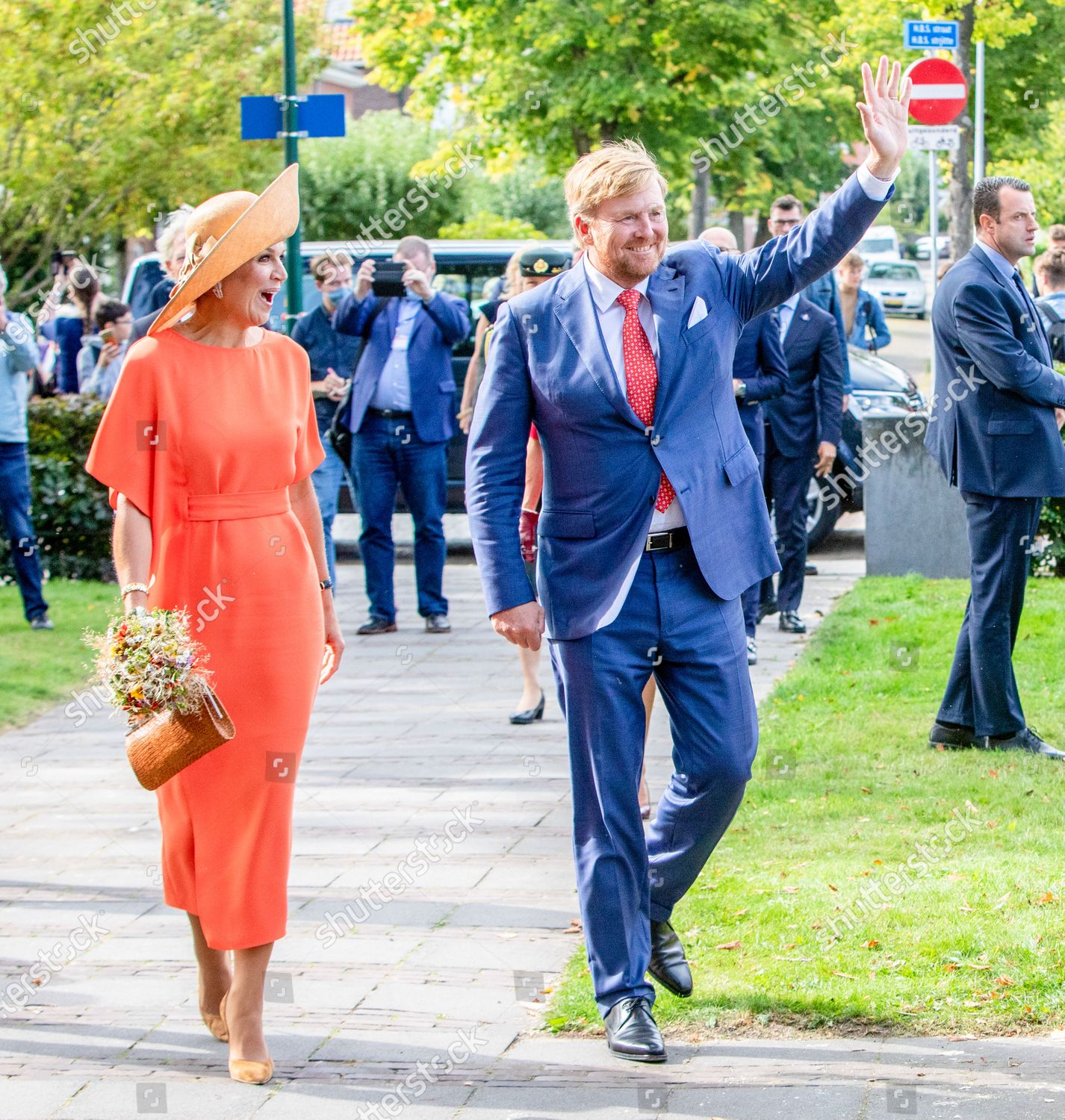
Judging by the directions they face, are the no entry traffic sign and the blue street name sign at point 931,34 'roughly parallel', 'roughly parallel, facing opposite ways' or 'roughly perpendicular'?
roughly parallel

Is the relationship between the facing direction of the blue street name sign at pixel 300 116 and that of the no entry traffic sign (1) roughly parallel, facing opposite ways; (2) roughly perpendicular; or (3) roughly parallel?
roughly parallel, facing opposite ways

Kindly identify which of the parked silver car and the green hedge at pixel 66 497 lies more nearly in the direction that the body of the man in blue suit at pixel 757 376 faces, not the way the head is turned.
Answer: the green hedge

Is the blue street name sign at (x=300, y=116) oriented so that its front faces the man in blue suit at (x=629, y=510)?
no

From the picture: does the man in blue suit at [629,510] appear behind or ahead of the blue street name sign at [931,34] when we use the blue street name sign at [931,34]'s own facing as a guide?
ahead

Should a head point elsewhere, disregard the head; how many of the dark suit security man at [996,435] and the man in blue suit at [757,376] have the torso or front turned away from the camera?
0

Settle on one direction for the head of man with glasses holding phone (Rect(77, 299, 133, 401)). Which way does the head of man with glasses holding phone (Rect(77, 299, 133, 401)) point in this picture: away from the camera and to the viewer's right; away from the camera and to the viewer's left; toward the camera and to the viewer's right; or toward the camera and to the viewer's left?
toward the camera and to the viewer's right

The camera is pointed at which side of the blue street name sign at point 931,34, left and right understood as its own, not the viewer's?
front

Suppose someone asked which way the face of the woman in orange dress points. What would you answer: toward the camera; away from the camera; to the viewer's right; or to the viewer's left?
to the viewer's right

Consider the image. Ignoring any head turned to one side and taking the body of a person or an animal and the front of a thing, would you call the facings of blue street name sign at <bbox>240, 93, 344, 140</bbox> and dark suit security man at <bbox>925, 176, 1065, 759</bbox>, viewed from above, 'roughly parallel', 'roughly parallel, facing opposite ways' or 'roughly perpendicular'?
roughly perpendicular

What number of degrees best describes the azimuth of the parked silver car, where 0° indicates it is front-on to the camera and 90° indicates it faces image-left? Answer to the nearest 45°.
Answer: approximately 0°

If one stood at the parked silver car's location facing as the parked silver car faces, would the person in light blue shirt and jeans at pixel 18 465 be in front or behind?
in front

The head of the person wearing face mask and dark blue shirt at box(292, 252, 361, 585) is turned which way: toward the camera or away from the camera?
toward the camera

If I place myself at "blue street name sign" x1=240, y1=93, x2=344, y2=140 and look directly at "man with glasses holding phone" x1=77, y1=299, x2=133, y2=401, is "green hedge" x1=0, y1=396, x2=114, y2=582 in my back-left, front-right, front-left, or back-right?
front-left

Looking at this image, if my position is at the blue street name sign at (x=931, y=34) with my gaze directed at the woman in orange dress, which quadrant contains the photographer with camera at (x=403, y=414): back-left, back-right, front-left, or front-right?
front-right
